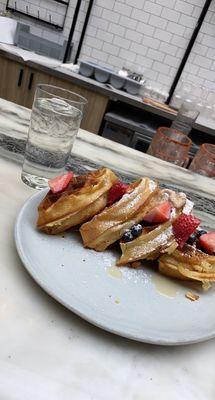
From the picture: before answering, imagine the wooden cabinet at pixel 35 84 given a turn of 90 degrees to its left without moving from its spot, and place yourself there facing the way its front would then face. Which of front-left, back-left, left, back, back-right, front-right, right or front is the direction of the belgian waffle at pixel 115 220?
right

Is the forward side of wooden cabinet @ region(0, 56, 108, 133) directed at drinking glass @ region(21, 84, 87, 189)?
yes

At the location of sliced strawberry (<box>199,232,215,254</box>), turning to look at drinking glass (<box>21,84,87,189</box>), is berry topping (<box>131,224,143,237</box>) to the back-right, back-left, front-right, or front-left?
front-left

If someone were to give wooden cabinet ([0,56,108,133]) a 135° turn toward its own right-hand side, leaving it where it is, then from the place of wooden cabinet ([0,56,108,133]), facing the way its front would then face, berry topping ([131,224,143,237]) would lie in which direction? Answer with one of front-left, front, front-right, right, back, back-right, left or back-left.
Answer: back-left

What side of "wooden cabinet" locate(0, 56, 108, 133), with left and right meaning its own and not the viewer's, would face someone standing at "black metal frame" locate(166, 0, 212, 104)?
left

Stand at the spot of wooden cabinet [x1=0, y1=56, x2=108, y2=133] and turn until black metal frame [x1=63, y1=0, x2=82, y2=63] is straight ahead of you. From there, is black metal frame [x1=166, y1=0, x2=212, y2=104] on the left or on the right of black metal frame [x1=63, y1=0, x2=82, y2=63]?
right

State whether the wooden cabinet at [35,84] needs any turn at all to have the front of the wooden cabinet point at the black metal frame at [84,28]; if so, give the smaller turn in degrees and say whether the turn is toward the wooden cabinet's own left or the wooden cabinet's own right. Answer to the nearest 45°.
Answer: approximately 135° to the wooden cabinet's own left

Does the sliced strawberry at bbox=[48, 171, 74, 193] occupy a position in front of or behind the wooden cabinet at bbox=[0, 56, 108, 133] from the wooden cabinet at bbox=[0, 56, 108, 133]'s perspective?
in front

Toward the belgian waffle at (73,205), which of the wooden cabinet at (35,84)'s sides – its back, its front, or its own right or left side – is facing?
front

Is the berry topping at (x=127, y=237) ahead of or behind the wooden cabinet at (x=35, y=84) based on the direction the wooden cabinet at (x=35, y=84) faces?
ahead

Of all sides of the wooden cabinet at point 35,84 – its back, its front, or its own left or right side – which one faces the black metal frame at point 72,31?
back

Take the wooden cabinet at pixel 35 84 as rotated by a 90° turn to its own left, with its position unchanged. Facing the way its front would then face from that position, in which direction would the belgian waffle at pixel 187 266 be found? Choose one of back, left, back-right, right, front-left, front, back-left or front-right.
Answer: right

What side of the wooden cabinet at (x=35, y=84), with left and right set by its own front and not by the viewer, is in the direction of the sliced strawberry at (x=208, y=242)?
front

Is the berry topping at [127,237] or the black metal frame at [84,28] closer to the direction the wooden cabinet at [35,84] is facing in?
the berry topping

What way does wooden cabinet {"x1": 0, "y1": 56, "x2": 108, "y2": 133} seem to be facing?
toward the camera

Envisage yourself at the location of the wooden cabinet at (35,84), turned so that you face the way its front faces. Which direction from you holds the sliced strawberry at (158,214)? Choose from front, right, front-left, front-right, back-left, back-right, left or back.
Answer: front

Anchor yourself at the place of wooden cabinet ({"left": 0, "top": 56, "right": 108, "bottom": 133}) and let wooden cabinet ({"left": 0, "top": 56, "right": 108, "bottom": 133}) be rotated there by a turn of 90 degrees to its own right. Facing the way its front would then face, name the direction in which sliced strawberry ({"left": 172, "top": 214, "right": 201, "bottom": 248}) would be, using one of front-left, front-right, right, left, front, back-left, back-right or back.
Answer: left

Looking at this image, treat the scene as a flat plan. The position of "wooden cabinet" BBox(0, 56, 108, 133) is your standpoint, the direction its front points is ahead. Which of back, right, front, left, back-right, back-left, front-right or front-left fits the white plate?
front

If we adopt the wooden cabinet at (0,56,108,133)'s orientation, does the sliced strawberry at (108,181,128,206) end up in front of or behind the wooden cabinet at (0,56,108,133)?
in front
